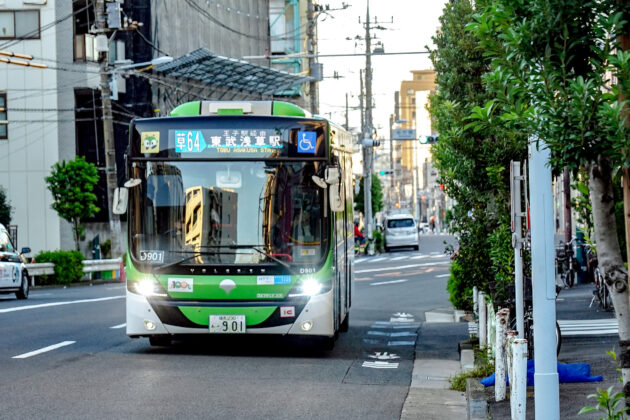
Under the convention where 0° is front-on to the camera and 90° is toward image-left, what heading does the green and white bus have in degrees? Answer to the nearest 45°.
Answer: approximately 0°

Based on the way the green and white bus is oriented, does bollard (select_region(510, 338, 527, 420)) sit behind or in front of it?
in front

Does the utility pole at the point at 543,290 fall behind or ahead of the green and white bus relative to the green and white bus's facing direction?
ahead

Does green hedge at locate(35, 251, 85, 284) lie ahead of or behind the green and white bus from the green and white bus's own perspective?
behind

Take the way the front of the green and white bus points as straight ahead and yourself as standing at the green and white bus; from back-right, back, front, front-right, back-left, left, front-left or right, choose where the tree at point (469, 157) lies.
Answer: left

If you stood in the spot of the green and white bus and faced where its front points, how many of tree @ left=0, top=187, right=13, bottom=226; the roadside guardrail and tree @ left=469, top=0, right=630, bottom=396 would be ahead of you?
1
